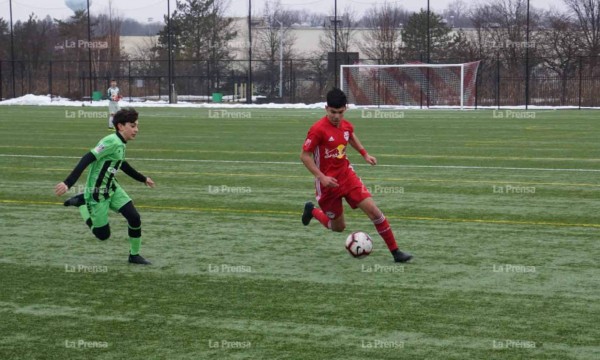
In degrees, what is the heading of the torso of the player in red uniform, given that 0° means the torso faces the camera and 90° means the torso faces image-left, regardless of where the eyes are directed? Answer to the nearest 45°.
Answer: approximately 315°

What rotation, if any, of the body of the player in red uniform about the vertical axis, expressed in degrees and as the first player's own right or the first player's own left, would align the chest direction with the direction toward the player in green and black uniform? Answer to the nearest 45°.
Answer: approximately 135° to the first player's own right
